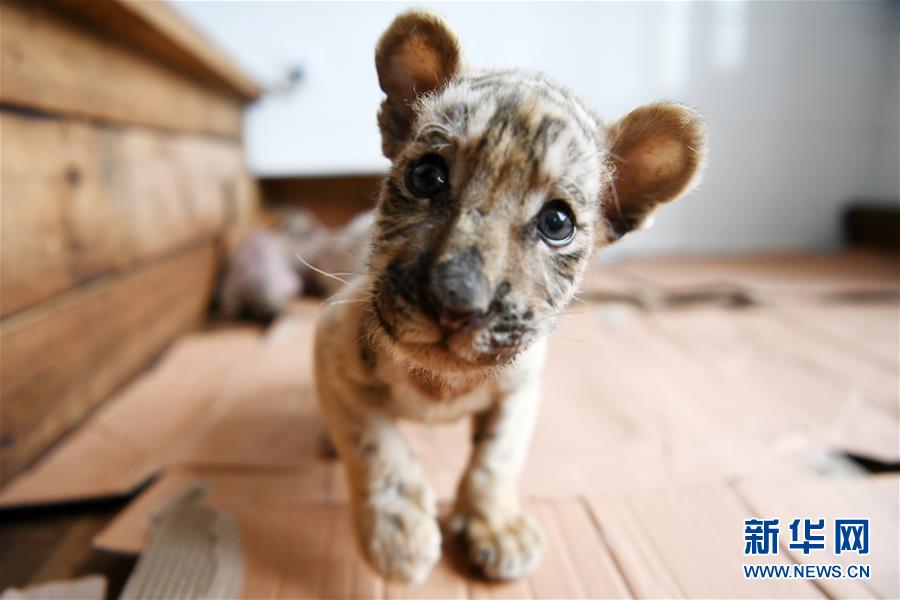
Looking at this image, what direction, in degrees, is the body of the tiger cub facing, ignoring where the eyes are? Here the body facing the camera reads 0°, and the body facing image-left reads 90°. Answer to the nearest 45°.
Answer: approximately 0°
